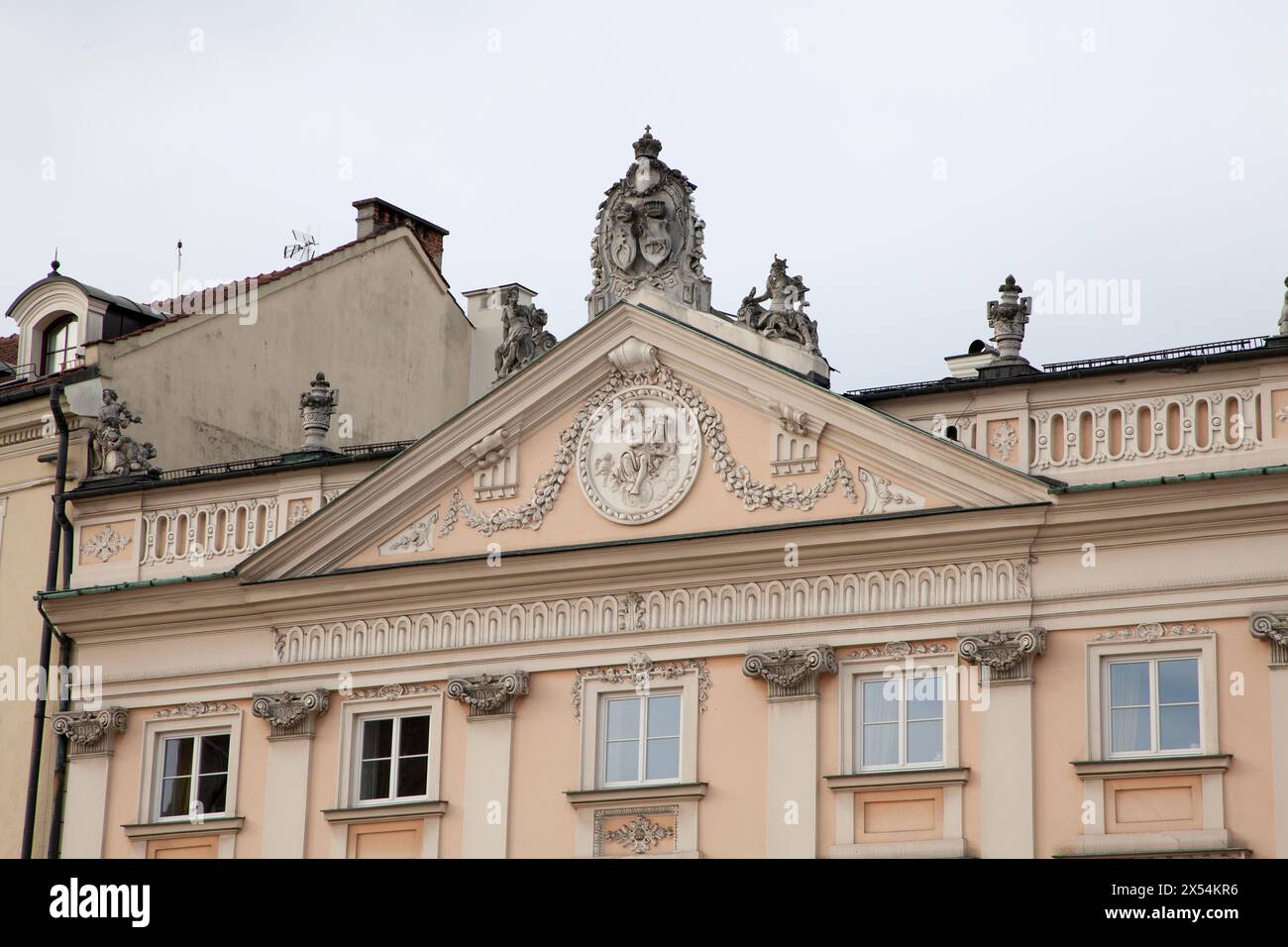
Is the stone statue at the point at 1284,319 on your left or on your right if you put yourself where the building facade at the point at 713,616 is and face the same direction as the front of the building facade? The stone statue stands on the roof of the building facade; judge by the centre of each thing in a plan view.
on your left

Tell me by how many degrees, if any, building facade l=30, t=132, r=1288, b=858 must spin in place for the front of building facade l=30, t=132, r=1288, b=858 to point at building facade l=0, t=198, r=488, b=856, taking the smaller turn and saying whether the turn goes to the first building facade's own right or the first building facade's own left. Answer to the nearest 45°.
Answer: approximately 135° to the first building facade's own right

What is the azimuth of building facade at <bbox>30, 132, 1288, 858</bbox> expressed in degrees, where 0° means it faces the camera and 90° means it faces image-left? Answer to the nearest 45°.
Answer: approximately 0°
